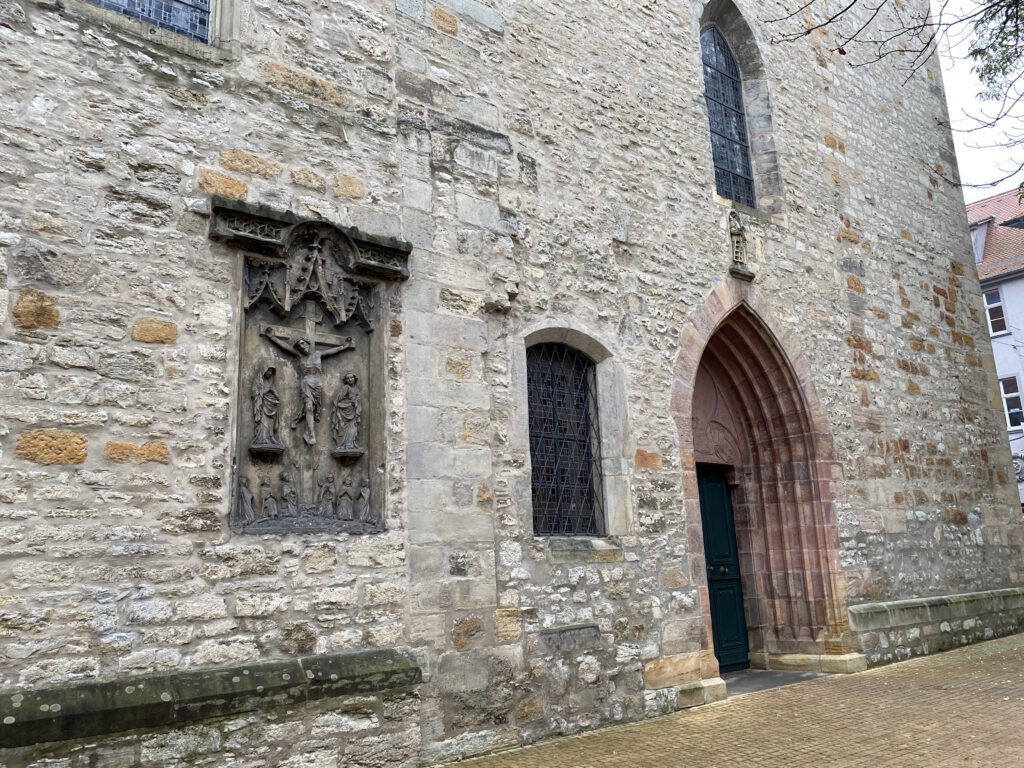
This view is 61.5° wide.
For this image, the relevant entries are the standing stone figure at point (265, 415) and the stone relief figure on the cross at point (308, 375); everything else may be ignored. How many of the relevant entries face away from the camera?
0

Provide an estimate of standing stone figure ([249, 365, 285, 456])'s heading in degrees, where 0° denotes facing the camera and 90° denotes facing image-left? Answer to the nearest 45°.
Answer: approximately 315°
